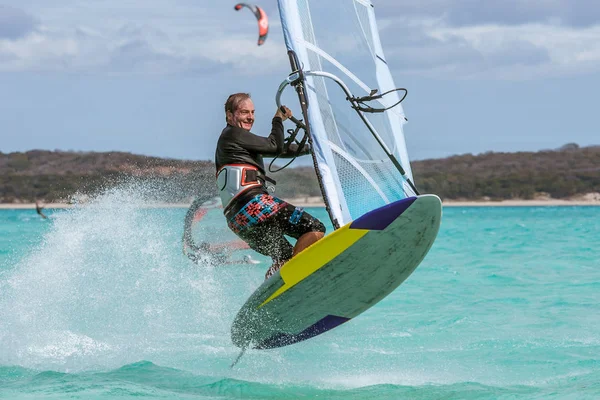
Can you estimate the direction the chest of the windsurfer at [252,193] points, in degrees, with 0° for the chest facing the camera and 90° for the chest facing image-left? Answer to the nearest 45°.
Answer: approximately 270°
